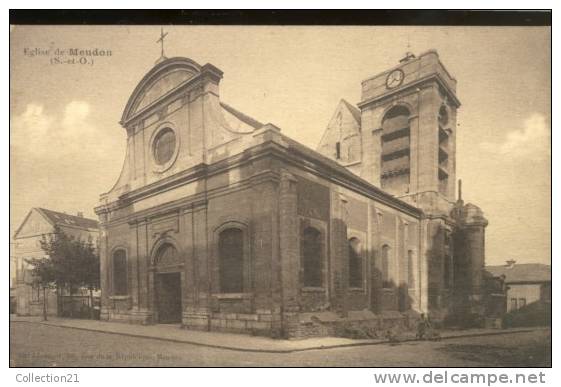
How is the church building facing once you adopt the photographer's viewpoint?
facing the viewer and to the left of the viewer
